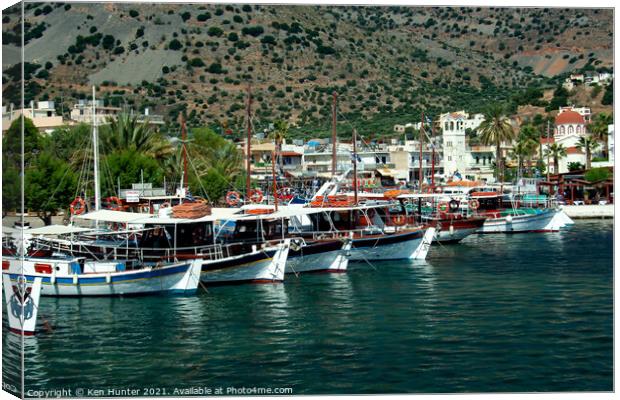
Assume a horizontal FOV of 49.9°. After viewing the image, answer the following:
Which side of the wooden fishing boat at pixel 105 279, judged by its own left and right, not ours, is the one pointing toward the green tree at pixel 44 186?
left

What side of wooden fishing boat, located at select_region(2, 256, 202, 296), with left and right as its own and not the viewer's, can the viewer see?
right

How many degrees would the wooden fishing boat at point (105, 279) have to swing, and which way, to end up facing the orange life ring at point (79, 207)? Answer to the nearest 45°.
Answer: approximately 90° to its left
